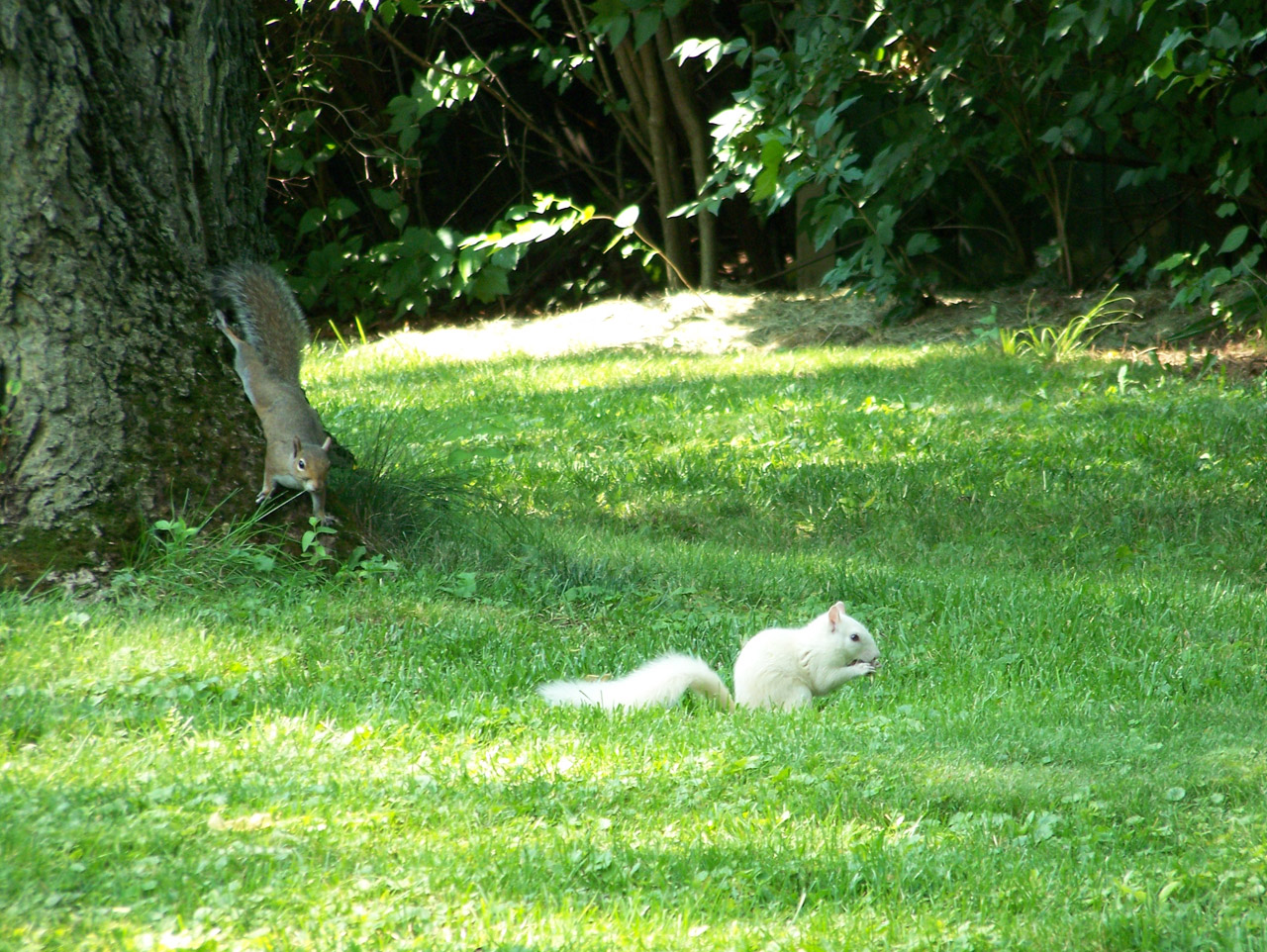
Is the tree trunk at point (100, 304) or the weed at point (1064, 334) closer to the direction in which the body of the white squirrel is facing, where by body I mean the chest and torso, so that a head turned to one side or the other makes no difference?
the weed

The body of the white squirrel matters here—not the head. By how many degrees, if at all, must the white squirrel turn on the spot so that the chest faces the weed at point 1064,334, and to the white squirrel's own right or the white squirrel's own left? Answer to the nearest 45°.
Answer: approximately 45° to the white squirrel's own left

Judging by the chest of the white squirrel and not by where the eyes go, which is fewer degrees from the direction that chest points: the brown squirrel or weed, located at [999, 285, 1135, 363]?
the weed

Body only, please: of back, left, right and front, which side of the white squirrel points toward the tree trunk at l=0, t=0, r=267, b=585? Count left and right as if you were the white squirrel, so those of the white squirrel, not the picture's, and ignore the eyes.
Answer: back

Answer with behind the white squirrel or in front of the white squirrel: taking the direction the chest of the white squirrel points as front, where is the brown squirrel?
behind

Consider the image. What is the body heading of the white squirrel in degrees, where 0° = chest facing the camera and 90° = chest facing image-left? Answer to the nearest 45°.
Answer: approximately 270°
